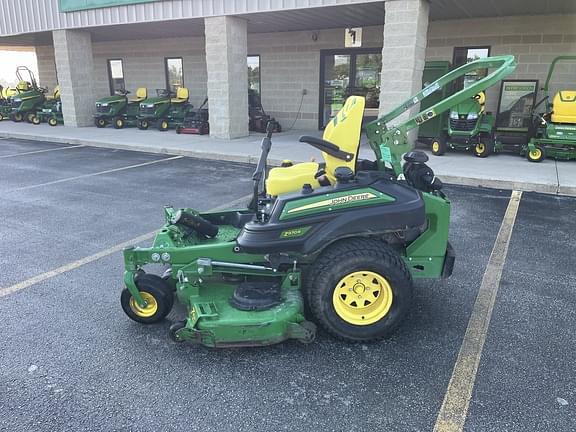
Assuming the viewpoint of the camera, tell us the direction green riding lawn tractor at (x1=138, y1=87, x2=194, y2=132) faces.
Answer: facing the viewer and to the left of the viewer

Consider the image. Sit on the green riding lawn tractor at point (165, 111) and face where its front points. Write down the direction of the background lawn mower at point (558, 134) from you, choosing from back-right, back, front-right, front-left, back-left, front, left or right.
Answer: left

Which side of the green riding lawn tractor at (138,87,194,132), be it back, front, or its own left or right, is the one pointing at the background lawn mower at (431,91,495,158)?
left

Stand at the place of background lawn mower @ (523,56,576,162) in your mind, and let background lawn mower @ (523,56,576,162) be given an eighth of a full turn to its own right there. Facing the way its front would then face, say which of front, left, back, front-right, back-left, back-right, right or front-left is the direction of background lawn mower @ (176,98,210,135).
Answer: front

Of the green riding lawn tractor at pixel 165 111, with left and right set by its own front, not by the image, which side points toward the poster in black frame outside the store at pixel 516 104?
left

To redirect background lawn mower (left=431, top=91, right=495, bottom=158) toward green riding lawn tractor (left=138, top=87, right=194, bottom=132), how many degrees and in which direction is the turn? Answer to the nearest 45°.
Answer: approximately 45° to its right

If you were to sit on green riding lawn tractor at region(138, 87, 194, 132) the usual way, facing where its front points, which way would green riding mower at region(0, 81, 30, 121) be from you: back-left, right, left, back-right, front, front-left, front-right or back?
right

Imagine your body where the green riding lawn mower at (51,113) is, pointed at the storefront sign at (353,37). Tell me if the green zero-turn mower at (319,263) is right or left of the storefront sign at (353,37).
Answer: right

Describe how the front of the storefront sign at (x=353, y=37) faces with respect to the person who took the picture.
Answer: facing the viewer

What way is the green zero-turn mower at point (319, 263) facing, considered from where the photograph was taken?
facing to the left of the viewer

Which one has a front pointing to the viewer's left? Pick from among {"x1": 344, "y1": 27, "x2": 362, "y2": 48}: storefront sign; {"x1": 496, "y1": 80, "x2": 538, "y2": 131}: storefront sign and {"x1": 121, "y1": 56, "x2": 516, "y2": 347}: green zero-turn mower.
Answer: the green zero-turn mower

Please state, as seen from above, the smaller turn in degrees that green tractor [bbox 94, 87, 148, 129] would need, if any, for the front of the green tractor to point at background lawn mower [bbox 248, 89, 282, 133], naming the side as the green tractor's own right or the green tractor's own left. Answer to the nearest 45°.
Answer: approximately 90° to the green tractor's own left

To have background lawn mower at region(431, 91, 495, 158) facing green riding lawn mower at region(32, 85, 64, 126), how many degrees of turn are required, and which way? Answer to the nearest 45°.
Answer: approximately 45° to its right

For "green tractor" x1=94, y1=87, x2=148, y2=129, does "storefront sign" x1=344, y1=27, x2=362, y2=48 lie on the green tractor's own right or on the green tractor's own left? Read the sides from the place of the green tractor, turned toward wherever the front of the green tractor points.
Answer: on the green tractor's own left

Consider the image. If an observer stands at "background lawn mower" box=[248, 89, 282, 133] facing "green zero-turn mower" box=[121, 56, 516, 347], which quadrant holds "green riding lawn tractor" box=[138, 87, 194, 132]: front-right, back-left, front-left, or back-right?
back-right

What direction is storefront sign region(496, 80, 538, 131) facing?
toward the camera

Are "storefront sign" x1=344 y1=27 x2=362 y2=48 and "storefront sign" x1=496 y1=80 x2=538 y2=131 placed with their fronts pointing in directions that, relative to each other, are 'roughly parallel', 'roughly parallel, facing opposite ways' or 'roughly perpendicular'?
roughly parallel

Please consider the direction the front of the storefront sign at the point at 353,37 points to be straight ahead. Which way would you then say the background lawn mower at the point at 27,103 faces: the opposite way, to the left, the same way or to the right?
the same way

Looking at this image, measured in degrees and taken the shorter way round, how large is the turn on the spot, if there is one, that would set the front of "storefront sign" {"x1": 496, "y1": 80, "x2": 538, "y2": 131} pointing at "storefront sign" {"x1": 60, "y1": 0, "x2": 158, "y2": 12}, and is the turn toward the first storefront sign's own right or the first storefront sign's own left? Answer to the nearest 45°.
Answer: approximately 90° to the first storefront sign's own right
